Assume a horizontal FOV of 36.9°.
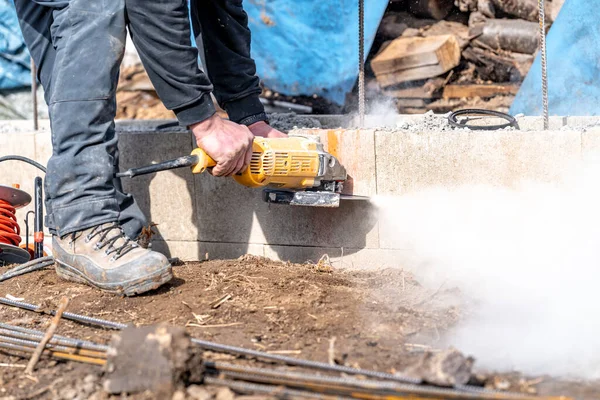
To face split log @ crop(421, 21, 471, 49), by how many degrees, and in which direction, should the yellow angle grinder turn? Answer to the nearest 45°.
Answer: approximately 45° to its left

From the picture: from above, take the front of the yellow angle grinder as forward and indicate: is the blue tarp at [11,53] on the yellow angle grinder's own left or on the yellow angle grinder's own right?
on the yellow angle grinder's own left

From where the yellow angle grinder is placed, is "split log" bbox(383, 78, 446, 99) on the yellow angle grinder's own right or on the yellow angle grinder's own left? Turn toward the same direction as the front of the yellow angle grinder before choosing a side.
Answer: on the yellow angle grinder's own left

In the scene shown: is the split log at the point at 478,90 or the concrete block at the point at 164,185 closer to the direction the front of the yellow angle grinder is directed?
the split log

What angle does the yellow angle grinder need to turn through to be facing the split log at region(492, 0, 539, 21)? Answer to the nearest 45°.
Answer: approximately 45° to its left

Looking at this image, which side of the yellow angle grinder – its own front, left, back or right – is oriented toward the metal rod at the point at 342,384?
right

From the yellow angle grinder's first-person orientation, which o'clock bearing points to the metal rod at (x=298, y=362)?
The metal rod is roughly at 3 o'clock from the yellow angle grinder.

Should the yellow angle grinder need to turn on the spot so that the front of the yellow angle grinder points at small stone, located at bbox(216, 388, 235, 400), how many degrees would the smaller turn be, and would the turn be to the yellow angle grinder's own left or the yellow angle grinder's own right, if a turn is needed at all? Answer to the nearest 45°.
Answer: approximately 90° to the yellow angle grinder's own right

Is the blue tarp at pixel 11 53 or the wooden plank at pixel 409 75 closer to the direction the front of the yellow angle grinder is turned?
the wooden plank

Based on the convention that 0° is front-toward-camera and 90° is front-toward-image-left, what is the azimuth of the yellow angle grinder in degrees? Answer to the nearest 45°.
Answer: approximately 270°

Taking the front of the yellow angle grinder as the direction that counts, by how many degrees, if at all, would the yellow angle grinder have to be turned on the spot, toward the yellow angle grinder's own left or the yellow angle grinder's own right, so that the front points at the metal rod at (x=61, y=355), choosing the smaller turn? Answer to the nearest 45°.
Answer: approximately 135° to the yellow angle grinder's own right
